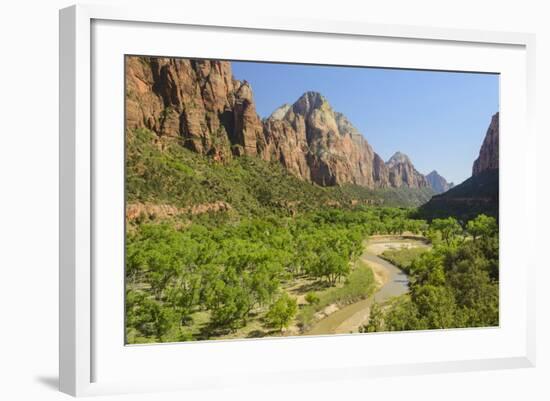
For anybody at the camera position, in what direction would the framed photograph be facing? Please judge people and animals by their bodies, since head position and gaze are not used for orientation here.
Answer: facing the viewer and to the right of the viewer
